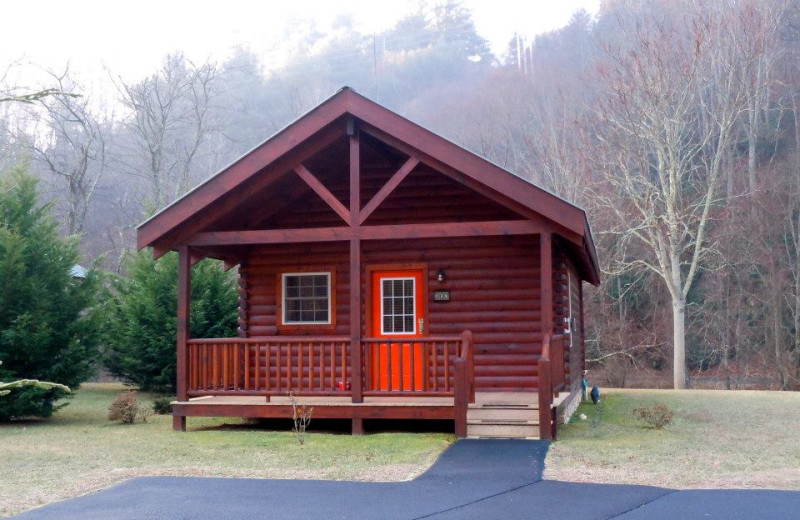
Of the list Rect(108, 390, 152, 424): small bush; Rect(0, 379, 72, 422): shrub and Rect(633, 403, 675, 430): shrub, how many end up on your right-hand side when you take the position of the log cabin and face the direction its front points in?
2

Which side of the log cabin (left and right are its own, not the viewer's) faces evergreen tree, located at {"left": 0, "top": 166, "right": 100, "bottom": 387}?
right

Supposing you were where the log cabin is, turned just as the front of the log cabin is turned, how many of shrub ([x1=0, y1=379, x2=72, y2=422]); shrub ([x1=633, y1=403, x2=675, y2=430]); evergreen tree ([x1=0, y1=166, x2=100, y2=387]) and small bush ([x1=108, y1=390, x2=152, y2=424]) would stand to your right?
3

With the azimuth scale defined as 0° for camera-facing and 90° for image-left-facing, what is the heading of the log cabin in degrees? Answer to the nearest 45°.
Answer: approximately 0°

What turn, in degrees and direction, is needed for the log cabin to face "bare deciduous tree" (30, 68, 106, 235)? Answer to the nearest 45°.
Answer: approximately 135° to its right

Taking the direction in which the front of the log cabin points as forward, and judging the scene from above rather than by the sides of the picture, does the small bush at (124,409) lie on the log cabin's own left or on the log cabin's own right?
on the log cabin's own right

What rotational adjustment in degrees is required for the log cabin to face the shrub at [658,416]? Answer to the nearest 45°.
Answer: approximately 90° to its left

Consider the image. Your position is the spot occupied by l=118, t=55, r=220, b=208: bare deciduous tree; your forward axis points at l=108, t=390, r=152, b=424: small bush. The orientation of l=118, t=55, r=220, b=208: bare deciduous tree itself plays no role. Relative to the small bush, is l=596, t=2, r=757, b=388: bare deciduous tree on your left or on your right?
left

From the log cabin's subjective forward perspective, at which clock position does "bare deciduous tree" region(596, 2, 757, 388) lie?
The bare deciduous tree is roughly at 7 o'clock from the log cabin.

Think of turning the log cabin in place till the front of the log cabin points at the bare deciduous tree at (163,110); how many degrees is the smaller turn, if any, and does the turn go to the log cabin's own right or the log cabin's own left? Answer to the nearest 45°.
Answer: approximately 180°
